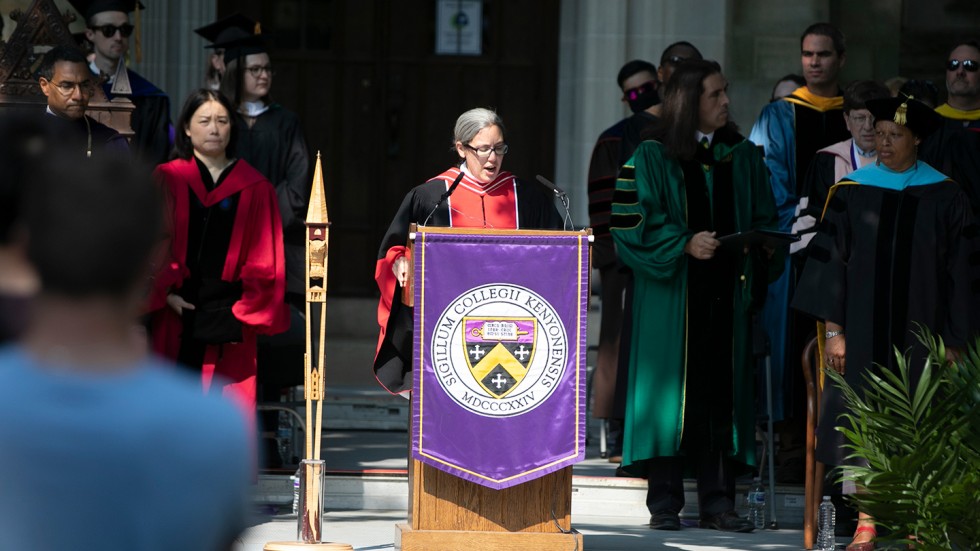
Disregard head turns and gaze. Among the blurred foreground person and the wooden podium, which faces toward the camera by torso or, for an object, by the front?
the wooden podium

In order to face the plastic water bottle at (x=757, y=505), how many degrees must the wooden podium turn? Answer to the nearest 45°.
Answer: approximately 135° to its left

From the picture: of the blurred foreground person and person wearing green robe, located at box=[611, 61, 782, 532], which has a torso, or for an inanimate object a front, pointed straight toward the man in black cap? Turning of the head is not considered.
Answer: the blurred foreground person

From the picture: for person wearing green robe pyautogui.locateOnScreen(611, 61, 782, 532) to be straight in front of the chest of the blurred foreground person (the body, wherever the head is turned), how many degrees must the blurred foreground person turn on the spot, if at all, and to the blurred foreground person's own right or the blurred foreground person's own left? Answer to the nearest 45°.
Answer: approximately 45° to the blurred foreground person's own right

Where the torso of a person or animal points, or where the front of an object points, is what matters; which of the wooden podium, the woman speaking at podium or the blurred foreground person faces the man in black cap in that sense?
the blurred foreground person

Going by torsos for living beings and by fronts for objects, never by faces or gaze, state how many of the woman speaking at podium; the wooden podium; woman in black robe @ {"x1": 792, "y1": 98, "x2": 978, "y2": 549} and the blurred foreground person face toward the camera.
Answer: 3

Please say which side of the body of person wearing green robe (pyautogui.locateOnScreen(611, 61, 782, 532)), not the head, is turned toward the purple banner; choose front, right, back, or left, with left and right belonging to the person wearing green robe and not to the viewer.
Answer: right

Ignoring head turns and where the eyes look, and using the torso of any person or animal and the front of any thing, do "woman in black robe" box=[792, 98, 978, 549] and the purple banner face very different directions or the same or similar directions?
same or similar directions

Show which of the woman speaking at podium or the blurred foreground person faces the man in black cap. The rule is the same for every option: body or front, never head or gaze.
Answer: the blurred foreground person

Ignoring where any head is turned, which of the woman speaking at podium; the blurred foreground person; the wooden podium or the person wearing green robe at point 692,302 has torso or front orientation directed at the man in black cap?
the blurred foreground person

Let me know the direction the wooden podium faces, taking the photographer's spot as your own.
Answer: facing the viewer

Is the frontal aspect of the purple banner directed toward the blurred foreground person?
yes

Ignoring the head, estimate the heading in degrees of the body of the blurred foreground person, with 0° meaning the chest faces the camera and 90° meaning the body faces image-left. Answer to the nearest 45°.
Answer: approximately 180°

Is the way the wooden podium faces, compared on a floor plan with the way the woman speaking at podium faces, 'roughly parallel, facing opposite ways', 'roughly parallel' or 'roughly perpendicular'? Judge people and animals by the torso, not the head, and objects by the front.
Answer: roughly parallel

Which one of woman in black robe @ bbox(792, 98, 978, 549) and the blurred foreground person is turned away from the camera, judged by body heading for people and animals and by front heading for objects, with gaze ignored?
the blurred foreground person

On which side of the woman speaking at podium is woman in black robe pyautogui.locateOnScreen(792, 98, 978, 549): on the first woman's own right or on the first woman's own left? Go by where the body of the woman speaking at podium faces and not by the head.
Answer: on the first woman's own left

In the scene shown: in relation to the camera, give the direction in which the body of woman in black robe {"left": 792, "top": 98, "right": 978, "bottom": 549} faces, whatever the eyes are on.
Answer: toward the camera

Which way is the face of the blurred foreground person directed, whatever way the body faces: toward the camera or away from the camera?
away from the camera

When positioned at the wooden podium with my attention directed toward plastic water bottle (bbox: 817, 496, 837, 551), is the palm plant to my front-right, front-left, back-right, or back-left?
front-right
